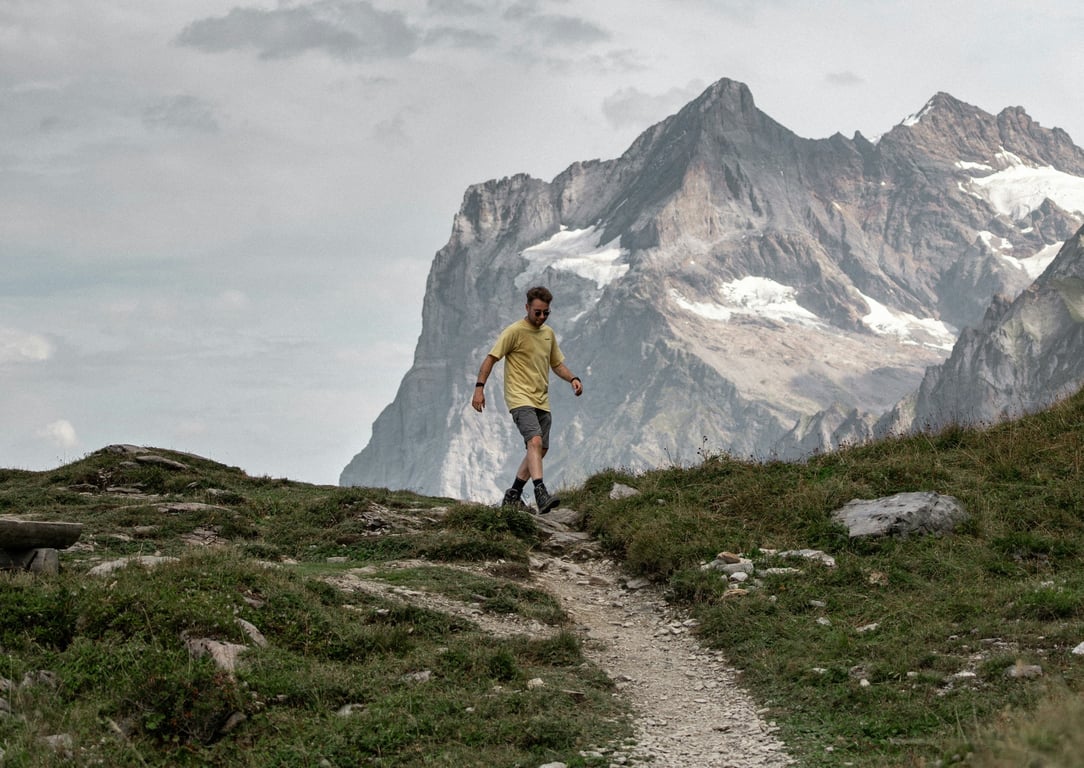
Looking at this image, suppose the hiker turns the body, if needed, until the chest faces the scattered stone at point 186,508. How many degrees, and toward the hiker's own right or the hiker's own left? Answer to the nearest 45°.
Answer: approximately 135° to the hiker's own right

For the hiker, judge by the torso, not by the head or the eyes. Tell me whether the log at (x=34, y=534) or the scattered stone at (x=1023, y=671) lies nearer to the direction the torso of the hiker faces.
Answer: the scattered stone

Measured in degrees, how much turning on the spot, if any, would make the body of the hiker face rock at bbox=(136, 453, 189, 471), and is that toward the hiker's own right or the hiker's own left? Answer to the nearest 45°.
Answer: approximately 180°

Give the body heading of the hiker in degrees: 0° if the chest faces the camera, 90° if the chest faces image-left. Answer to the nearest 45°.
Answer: approximately 315°

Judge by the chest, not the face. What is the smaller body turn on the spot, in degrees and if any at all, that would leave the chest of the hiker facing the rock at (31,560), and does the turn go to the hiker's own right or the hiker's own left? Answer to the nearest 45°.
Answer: approximately 90° to the hiker's own right

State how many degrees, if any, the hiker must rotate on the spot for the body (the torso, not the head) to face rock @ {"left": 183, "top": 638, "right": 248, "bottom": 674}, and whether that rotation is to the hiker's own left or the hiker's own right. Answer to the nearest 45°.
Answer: approximately 45° to the hiker's own right

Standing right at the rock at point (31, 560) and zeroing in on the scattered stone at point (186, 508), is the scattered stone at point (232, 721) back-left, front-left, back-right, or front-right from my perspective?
back-right
